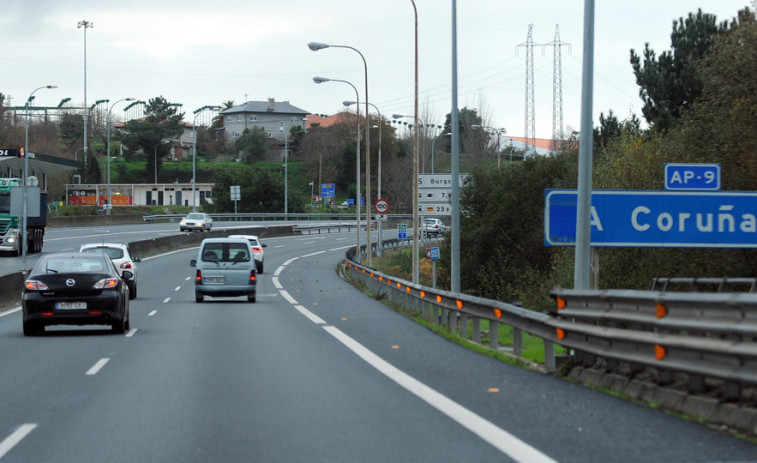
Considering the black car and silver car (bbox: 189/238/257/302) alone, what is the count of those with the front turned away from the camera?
2

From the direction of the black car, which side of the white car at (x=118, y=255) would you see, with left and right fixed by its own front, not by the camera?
back

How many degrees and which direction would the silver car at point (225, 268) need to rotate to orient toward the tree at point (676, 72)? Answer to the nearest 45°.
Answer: approximately 45° to its right

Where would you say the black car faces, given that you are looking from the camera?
facing away from the viewer

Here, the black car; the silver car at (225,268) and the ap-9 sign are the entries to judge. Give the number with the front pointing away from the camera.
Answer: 2

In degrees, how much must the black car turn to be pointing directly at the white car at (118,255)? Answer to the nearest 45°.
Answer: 0° — it already faces it

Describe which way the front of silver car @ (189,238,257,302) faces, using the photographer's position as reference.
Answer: facing away from the viewer

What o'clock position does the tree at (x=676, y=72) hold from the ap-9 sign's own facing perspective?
The tree is roughly at 6 o'clock from the ap-9 sign.

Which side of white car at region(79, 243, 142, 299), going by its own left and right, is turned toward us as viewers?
back

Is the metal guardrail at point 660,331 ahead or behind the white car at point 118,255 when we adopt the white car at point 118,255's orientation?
behind

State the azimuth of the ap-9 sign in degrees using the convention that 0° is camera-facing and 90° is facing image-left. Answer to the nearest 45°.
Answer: approximately 0°

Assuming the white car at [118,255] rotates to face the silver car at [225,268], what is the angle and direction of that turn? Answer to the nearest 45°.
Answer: approximately 135° to its right

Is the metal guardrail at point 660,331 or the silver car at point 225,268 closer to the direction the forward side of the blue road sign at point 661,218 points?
the metal guardrail
